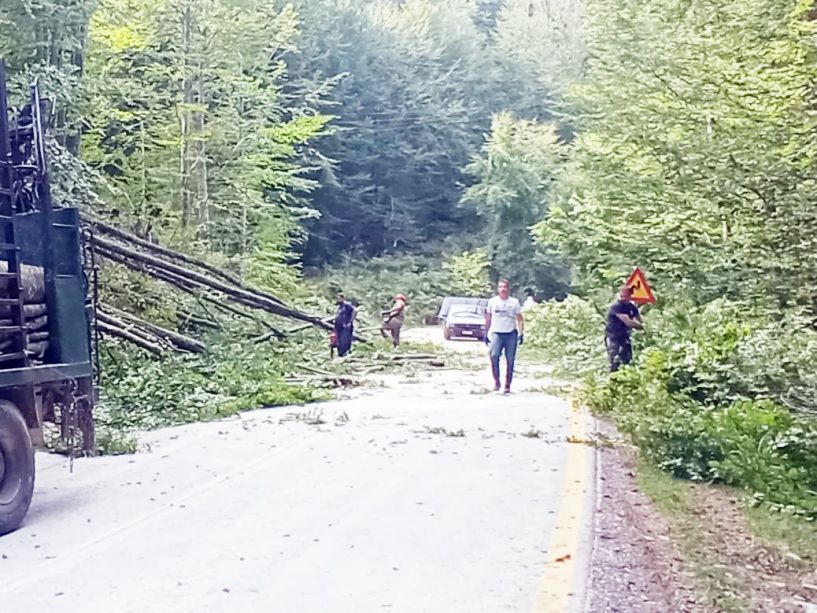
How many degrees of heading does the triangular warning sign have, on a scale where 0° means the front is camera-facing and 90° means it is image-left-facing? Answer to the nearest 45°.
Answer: approximately 0°

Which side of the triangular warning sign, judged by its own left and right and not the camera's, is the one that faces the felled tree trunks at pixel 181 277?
right

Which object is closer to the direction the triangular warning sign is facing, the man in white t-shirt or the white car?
the man in white t-shirt

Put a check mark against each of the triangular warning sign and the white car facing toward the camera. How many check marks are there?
2

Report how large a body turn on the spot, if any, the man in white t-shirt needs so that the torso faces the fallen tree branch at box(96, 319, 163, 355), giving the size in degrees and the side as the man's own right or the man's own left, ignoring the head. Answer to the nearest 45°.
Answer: approximately 90° to the man's own right

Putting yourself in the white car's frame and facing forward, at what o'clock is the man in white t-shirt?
The man in white t-shirt is roughly at 12 o'clock from the white car.

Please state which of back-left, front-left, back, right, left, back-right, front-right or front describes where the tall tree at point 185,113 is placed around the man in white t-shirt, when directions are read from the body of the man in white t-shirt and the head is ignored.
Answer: back-right

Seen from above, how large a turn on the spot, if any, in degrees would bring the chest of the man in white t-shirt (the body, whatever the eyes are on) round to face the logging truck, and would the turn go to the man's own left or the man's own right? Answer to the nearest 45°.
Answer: approximately 45° to the man's own right
